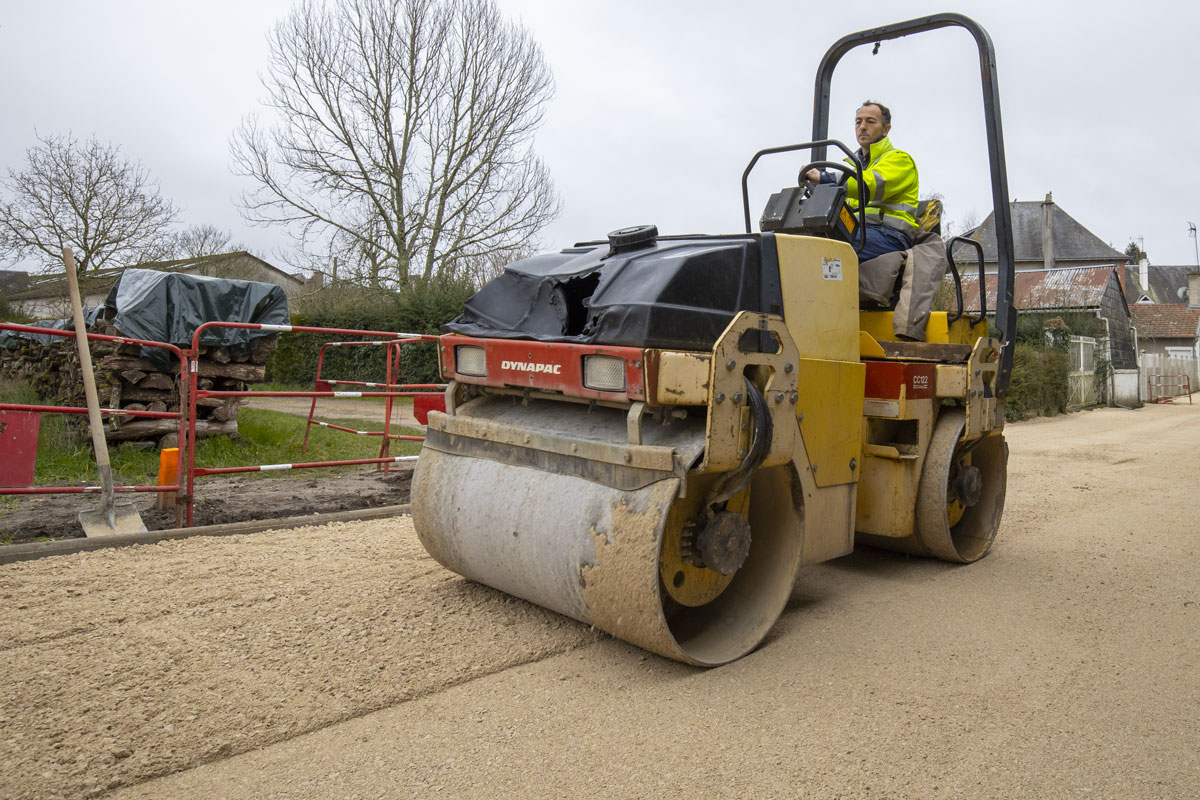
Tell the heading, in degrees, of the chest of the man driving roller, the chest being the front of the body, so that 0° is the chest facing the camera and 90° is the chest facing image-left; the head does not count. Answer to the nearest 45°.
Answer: approximately 45°

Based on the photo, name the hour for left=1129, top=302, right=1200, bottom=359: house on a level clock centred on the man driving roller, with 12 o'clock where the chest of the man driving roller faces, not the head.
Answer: The house is roughly at 5 o'clock from the man driving roller.

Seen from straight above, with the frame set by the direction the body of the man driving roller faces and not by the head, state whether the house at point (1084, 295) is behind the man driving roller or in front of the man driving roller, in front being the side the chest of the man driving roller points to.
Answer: behind

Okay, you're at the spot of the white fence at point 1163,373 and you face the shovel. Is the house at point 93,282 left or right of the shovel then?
right

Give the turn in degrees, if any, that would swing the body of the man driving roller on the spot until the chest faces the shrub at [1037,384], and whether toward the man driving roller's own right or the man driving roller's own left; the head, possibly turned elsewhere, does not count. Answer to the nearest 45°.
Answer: approximately 135° to the man driving roller's own right

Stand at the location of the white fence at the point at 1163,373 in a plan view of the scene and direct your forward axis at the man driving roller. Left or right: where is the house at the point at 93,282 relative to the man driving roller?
right

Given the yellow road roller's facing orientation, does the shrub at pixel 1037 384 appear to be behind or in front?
behind

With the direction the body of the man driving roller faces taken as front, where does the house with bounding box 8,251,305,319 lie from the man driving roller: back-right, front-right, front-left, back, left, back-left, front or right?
right

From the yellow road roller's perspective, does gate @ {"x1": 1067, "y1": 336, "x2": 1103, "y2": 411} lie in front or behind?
behind

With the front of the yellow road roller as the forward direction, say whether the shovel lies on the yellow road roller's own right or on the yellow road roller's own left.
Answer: on the yellow road roller's own right

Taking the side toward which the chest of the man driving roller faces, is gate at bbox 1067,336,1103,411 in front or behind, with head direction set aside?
behind
